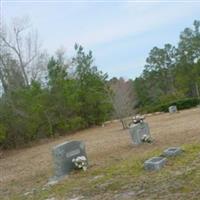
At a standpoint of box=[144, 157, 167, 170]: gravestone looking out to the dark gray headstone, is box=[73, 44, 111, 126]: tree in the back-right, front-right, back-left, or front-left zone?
front-right

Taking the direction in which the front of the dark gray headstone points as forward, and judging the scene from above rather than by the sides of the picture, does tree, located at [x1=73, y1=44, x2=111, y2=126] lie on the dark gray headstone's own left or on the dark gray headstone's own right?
on the dark gray headstone's own left

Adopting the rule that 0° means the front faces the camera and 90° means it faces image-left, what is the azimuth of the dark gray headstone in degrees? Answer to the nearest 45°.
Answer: approximately 315°

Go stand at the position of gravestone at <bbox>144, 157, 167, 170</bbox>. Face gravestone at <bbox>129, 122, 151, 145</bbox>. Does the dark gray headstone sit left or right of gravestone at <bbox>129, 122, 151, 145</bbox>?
left

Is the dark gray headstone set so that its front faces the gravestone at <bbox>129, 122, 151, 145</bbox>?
no

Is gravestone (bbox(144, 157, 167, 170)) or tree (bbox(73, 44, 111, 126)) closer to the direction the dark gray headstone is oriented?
the gravestone
